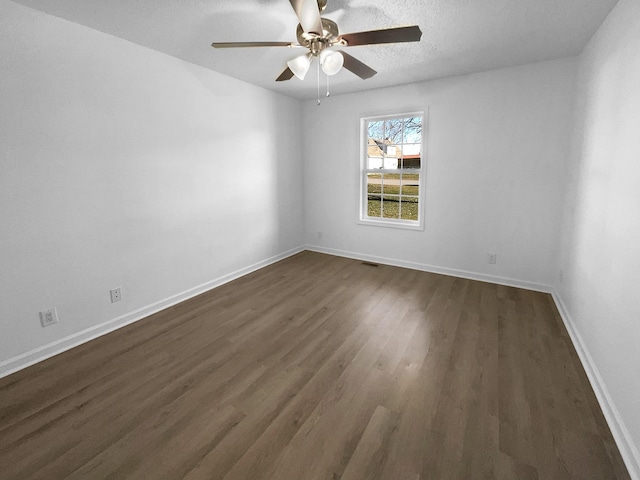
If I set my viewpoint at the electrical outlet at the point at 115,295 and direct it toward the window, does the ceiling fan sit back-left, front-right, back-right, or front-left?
front-right

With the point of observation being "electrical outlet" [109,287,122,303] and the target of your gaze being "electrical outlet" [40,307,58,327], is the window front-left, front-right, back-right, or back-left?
back-left

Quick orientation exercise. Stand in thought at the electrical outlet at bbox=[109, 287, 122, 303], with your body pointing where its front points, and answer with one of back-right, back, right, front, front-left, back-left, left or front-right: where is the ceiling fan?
front

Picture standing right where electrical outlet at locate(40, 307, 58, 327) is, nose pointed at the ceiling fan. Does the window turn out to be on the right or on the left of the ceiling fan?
left

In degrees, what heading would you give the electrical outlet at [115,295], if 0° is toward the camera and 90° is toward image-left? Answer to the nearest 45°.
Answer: approximately 315°

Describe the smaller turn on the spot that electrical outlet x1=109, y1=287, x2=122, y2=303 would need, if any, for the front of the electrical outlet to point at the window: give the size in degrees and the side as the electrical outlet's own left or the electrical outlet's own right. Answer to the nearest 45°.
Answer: approximately 45° to the electrical outlet's own left

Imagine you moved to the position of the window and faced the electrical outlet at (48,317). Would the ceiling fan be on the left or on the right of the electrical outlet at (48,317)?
left

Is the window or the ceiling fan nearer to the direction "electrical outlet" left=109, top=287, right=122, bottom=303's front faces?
the ceiling fan
